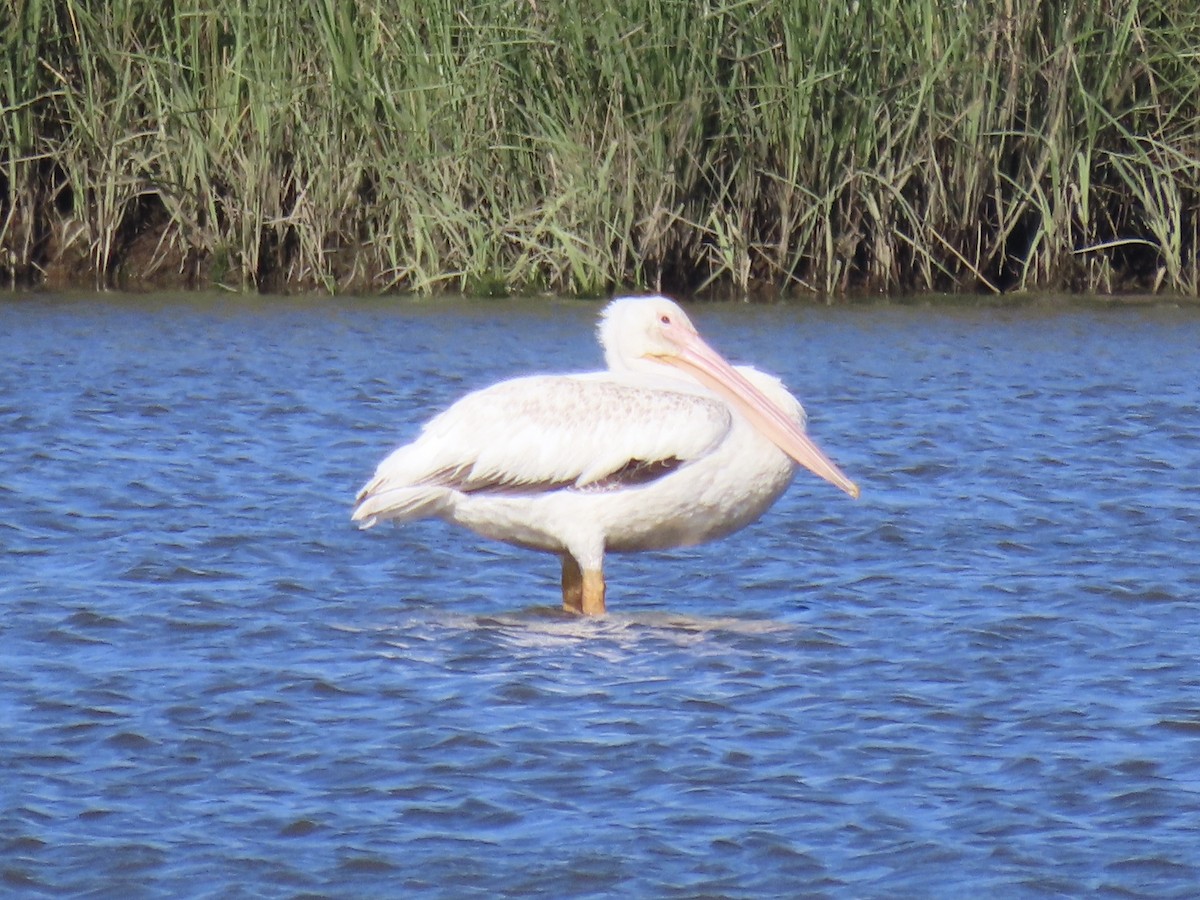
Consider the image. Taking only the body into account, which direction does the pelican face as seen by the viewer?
to the viewer's right
